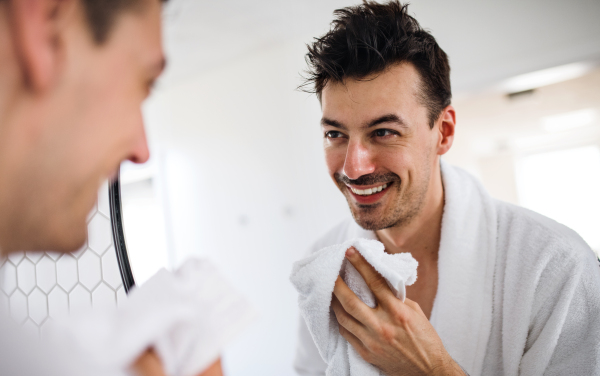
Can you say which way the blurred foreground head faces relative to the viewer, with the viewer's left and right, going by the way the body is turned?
facing away from the viewer and to the right of the viewer

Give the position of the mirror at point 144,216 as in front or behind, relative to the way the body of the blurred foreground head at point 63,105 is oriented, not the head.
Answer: in front
